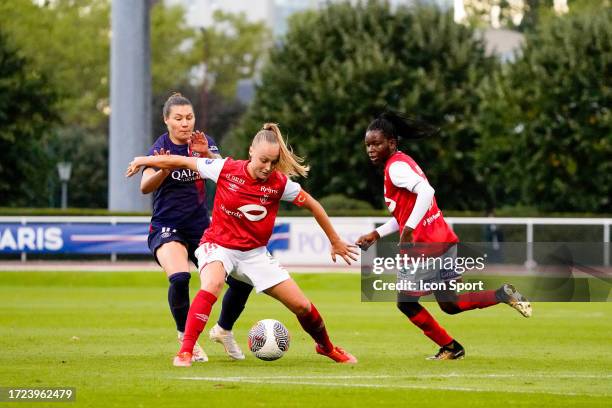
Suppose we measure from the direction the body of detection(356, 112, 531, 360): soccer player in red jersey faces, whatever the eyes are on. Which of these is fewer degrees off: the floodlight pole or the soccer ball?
the soccer ball

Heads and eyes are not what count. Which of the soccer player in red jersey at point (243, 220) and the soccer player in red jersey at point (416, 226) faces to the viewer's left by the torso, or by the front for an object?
the soccer player in red jersey at point (416, 226)

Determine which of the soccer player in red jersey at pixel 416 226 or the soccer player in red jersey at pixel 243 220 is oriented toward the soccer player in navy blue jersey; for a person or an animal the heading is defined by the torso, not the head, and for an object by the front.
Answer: the soccer player in red jersey at pixel 416 226

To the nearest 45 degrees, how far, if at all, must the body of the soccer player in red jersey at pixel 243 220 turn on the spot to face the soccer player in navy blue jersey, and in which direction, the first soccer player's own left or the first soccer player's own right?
approximately 135° to the first soccer player's own right

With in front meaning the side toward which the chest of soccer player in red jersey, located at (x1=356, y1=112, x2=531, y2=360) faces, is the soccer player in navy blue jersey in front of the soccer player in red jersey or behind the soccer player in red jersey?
in front

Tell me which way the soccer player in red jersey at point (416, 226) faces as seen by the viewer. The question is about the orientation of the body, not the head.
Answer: to the viewer's left

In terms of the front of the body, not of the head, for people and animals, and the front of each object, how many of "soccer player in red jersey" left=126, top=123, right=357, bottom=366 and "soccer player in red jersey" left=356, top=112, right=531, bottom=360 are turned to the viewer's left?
1

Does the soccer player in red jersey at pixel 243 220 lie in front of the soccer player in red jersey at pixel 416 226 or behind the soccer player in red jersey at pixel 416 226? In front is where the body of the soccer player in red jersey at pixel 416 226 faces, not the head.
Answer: in front

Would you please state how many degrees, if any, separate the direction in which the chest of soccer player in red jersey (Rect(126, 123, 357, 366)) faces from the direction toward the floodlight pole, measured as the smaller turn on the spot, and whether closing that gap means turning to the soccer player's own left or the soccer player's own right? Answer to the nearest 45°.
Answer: approximately 180°

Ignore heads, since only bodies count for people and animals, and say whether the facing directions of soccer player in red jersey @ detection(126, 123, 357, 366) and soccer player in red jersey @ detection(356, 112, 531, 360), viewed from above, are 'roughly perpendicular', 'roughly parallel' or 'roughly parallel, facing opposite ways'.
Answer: roughly perpendicular

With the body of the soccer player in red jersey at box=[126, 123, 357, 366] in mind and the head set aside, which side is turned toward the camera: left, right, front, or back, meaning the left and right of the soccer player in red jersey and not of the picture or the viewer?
front

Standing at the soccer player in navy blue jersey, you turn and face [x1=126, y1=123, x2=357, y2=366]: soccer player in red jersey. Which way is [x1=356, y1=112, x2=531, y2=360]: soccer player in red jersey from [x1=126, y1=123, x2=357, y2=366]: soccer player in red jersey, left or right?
left
